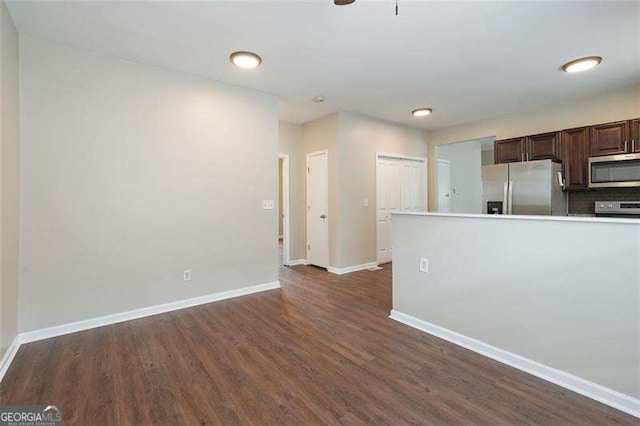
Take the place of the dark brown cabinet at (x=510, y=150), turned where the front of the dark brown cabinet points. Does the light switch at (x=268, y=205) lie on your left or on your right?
on your right

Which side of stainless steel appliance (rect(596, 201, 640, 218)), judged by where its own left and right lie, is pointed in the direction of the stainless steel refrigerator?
right

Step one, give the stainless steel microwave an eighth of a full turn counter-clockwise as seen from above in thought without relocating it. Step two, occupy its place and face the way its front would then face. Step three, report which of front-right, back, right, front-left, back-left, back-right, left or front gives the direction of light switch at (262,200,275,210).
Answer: right

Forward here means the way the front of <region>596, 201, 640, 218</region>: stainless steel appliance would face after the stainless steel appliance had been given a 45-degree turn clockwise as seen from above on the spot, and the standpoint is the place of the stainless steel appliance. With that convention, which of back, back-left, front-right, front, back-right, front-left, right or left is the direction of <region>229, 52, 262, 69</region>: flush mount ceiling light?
front

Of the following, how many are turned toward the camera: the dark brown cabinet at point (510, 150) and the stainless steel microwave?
2

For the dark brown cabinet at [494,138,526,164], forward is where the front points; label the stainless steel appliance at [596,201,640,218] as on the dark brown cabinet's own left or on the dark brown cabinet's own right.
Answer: on the dark brown cabinet's own left

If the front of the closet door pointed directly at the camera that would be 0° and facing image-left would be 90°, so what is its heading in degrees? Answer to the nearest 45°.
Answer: approximately 315°

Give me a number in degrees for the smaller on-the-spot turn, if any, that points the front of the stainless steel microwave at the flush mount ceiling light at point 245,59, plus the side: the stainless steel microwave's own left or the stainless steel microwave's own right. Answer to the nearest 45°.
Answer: approximately 45° to the stainless steel microwave's own right

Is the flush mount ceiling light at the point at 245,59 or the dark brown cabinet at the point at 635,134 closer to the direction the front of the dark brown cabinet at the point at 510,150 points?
the flush mount ceiling light

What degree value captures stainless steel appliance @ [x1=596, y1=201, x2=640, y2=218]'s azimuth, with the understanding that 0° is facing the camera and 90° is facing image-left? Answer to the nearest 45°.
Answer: approximately 0°

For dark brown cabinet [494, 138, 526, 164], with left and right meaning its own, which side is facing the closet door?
right

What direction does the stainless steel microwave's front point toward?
toward the camera

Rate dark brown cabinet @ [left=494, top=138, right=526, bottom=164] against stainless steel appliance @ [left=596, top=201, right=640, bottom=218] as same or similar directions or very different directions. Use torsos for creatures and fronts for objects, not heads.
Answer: same or similar directions

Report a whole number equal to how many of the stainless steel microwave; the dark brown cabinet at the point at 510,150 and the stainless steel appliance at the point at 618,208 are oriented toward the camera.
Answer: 3
